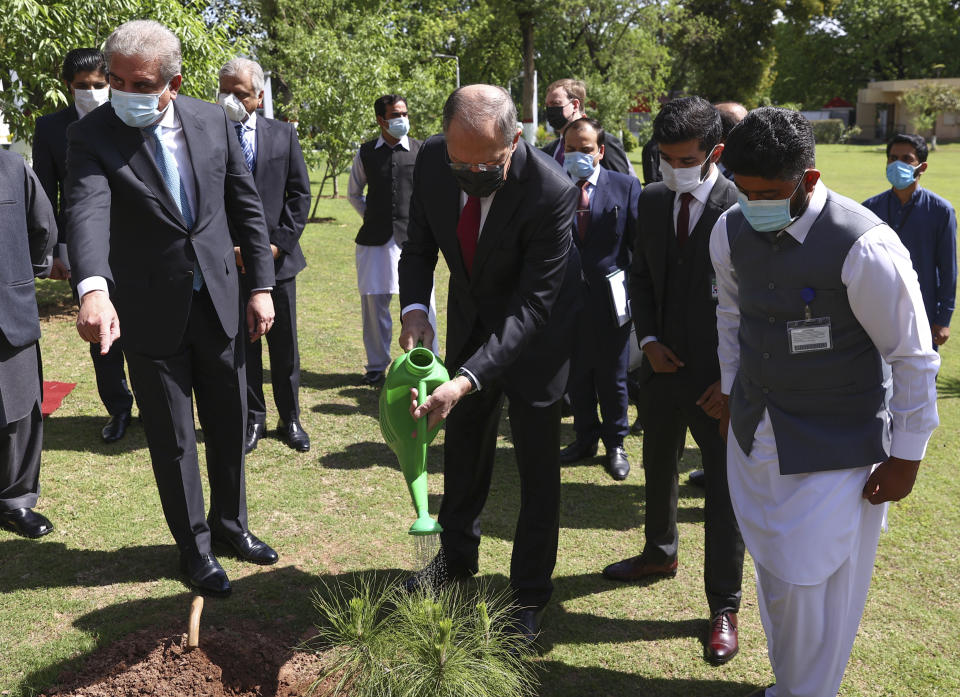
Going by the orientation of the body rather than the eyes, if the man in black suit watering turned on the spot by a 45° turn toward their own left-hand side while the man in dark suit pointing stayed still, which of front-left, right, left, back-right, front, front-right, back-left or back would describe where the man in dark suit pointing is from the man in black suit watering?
right

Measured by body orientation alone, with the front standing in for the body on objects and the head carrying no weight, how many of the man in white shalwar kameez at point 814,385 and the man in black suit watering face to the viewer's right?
0

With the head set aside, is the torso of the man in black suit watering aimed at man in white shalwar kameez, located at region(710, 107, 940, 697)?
no

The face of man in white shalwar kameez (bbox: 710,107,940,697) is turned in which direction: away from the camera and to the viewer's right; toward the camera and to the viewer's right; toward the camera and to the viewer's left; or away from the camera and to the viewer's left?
toward the camera and to the viewer's left

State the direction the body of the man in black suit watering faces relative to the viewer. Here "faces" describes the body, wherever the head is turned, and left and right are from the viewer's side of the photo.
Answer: facing the viewer and to the left of the viewer

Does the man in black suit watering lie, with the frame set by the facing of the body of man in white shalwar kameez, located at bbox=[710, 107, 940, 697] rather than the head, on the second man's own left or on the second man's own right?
on the second man's own right

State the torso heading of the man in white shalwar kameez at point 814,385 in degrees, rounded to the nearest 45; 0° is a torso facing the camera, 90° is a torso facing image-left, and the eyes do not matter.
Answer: approximately 45°

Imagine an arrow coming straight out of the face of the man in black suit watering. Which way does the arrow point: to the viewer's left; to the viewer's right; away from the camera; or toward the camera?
toward the camera

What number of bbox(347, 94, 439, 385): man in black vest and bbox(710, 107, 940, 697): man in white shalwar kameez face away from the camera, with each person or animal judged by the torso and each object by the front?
0

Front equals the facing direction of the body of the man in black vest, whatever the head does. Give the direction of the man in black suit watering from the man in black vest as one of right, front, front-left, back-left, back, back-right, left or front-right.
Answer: front-right

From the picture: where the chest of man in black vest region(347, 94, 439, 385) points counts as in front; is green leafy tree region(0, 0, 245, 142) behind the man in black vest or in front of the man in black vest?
behind
